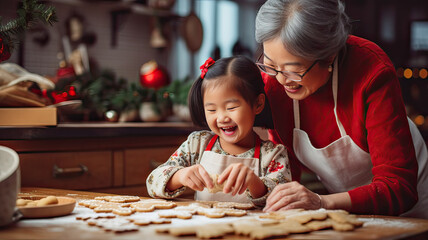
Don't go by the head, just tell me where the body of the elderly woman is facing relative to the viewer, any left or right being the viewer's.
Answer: facing the viewer and to the left of the viewer

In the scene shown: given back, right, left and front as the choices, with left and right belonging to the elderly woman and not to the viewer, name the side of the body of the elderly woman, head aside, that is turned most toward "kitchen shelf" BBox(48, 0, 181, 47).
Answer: right

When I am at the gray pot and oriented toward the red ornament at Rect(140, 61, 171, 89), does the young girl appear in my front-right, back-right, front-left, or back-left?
front-right

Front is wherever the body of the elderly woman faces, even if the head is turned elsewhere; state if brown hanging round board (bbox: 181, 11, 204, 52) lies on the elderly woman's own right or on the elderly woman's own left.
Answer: on the elderly woman's own right

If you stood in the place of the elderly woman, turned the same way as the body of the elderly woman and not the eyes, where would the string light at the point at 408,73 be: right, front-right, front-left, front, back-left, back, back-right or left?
back-right

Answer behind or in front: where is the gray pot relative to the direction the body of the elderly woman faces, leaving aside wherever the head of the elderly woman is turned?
in front

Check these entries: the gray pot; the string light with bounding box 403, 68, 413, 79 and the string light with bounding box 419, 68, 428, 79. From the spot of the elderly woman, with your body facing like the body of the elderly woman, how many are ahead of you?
1

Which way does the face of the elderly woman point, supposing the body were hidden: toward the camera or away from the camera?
toward the camera

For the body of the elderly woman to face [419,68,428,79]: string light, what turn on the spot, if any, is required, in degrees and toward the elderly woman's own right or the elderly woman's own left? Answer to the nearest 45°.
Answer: approximately 135° to the elderly woman's own right

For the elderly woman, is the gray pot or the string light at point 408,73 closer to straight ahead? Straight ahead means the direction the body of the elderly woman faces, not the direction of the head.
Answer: the gray pot

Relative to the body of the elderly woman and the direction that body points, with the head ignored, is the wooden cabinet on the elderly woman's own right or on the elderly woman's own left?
on the elderly woman's own right
